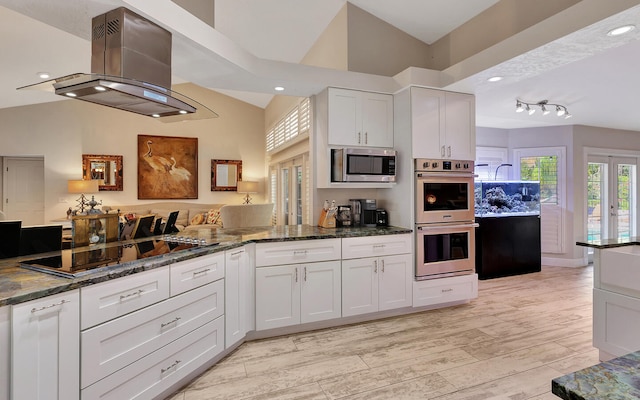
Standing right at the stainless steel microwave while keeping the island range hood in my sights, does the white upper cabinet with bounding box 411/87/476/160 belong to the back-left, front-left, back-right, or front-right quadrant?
back-left

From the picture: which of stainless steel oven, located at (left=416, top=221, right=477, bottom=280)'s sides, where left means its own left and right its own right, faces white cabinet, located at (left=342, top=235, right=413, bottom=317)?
right

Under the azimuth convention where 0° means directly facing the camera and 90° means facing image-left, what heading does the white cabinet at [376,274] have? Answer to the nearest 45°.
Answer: approximately 315°

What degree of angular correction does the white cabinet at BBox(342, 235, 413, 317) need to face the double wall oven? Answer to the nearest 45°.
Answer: approximately 90° to its left

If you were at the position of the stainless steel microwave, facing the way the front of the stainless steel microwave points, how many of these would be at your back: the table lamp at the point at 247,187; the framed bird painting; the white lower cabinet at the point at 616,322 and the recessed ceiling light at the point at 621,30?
2

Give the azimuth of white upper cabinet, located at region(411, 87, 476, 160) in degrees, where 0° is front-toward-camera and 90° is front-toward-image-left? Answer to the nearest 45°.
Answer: approximately 315°

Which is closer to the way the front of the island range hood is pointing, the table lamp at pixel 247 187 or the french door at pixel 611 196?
the french door

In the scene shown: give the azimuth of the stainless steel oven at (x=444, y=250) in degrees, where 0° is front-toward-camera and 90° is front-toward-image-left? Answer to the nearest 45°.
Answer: approximately 315°

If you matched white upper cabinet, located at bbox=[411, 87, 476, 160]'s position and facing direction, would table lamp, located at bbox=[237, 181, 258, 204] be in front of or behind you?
behind

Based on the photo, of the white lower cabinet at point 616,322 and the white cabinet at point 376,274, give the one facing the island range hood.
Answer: the white lower cabinet
